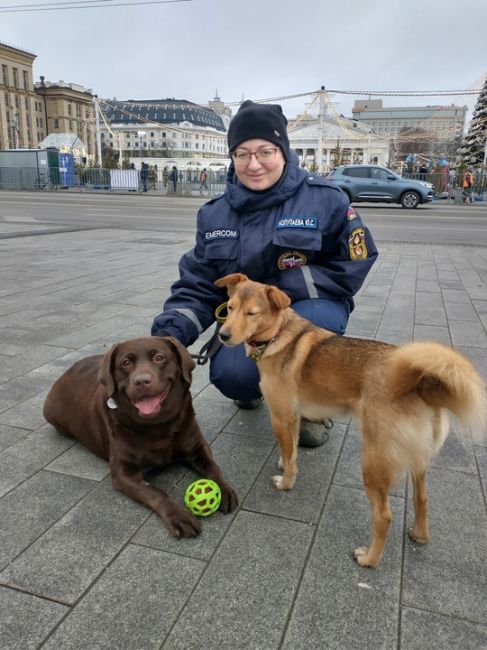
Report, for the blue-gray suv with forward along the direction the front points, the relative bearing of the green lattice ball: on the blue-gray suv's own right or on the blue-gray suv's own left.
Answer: on the blue-gray suv's own right

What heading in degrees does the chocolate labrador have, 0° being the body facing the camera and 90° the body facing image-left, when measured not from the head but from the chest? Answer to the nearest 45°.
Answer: approximately 315°

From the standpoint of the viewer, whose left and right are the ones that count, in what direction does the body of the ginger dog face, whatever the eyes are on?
facing away from the viewer and to the left of the viewer

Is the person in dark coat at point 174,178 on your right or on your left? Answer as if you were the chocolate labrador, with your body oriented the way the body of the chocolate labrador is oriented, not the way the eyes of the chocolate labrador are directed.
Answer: on your left

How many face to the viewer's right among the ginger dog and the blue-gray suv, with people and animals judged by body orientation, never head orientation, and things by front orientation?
1

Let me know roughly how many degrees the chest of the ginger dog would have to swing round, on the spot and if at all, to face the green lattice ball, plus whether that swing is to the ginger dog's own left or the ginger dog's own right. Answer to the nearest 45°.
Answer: approximately 45° to the ginger dog's own left

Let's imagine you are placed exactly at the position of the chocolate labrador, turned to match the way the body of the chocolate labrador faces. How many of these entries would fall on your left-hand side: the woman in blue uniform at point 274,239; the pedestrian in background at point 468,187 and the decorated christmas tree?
3

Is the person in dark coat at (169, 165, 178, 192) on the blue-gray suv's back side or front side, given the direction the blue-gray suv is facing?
on the back side

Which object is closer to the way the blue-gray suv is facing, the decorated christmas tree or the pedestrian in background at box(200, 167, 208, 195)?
the decorated christmas tree

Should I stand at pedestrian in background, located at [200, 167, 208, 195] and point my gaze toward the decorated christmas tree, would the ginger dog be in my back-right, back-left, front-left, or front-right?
back-right

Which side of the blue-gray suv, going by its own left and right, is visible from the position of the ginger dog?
right
